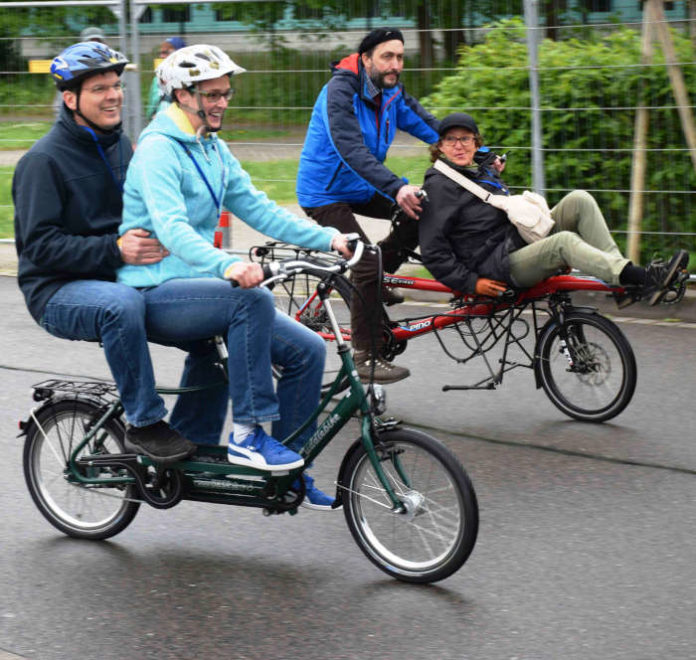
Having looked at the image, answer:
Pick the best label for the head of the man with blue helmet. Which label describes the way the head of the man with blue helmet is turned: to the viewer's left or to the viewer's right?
to the viewer's right

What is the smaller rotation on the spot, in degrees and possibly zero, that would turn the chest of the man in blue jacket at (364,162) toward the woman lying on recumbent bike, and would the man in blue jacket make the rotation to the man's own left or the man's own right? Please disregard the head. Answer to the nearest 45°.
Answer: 0° — they already face them

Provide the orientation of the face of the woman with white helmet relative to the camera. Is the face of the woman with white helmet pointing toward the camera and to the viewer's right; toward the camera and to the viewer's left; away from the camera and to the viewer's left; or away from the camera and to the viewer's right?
toward the camera and to the viewer's right

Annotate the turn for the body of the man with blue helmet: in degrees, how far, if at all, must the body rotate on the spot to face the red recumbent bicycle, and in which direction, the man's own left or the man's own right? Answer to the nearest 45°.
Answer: approximately 90° to the man's own left

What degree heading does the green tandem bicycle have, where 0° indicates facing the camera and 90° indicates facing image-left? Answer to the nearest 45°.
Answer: approximately 315°

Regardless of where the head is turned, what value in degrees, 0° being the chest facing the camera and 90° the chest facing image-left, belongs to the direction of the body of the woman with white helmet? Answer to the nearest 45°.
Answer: approximately 315°

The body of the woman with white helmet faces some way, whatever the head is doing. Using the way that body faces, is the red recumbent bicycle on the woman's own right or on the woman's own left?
on the woman's own left

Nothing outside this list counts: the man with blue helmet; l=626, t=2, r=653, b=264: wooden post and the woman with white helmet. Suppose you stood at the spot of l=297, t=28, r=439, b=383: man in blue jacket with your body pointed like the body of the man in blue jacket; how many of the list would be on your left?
1

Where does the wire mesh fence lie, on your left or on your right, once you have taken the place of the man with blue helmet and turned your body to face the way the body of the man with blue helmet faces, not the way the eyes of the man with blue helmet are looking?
on your left

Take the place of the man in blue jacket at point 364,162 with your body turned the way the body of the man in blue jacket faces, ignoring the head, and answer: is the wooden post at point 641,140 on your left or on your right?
on your left

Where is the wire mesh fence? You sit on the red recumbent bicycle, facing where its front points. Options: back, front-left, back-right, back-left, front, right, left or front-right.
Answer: back-left

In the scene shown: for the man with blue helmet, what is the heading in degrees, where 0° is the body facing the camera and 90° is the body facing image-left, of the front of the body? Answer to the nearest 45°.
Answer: approximately 315°

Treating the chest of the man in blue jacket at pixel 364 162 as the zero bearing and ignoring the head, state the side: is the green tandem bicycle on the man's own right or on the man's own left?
on the man's own right
